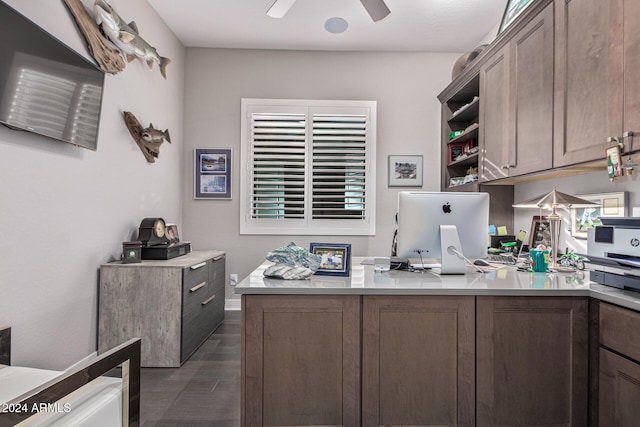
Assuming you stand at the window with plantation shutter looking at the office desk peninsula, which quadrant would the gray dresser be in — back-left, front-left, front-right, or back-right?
front-right

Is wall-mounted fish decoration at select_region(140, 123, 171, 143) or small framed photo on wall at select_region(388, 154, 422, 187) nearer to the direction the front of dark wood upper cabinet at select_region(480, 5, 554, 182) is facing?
the wall-mounted fish decoration

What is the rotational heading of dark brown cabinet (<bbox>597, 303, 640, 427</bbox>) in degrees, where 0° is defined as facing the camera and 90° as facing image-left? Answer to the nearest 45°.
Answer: approximately 45°

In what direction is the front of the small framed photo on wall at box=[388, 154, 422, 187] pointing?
toward the camera

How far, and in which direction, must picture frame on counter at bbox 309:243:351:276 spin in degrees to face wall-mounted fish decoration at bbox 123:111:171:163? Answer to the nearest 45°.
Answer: approximately 135° to its right

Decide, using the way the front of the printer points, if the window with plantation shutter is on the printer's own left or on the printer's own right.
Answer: on the printer's own right

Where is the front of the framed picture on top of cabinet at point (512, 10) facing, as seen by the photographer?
facing the viewer and to the left of the viewer

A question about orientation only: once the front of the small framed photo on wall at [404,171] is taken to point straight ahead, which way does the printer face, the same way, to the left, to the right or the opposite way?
to the right

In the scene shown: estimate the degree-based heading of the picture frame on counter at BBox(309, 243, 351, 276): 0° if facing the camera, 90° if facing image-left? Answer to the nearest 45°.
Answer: approximately 0°

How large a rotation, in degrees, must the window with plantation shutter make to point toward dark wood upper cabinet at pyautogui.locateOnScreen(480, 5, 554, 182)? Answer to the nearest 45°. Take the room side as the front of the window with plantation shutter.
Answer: approximately 45° to its left
